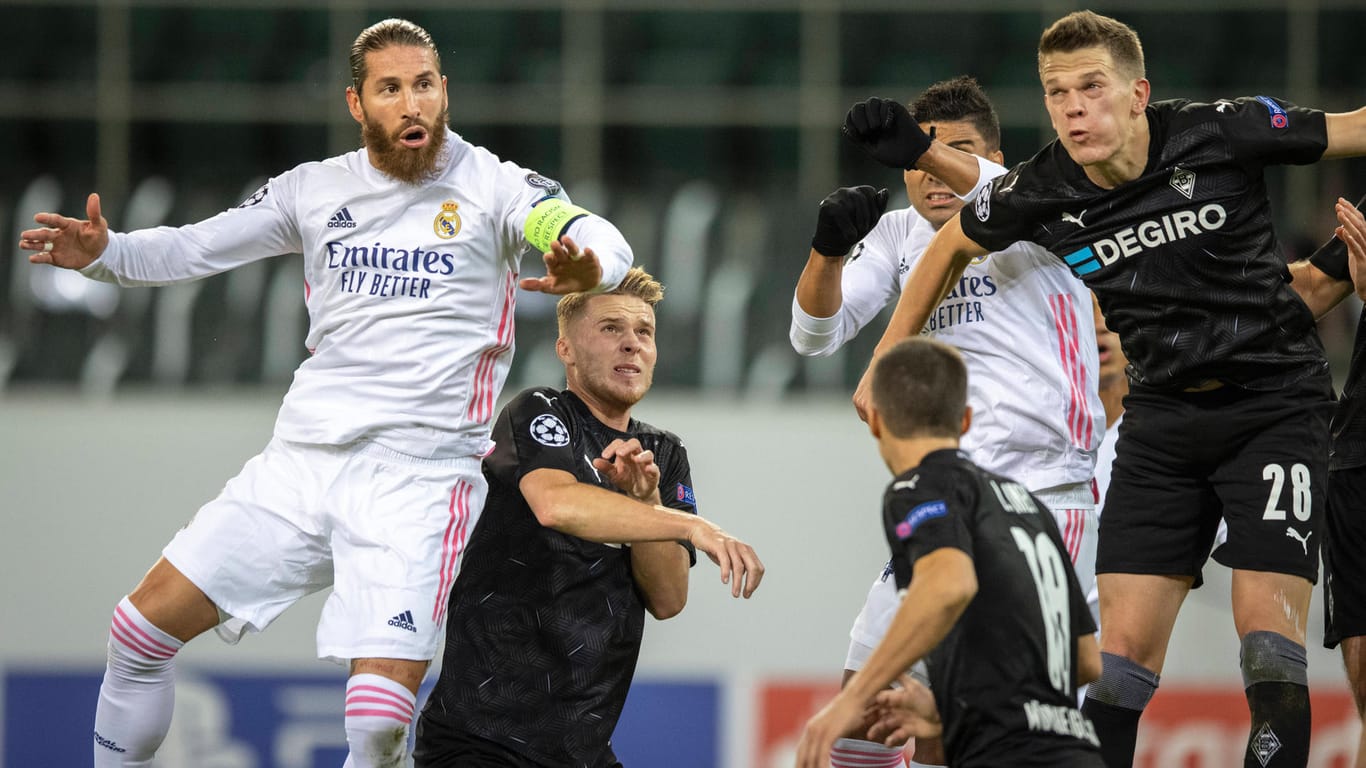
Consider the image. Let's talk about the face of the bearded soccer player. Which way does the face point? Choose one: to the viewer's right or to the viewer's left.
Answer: to the viewer's right

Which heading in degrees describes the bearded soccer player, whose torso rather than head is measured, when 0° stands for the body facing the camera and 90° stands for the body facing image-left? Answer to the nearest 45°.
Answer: approximately 0°
